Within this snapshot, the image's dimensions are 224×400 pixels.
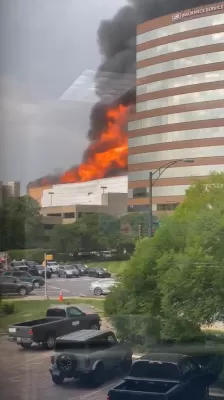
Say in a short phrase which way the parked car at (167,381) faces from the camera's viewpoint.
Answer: facing away from the viewer and to the right of the viewer

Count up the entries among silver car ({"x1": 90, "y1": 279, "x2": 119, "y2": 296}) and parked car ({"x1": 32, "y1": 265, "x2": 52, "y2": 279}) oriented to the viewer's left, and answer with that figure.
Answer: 1

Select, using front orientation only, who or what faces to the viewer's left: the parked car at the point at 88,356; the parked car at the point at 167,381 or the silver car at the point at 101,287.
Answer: the silver car

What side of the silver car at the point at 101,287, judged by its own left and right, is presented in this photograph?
left

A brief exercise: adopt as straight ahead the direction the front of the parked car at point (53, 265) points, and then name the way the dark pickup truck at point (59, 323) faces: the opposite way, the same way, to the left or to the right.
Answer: to the left

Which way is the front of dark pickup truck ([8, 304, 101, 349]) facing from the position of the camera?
facing away from the viewer and to the right of the viewer

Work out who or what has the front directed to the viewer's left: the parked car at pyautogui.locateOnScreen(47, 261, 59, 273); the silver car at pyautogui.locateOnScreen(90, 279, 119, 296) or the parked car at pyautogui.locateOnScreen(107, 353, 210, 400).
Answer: the silver car
